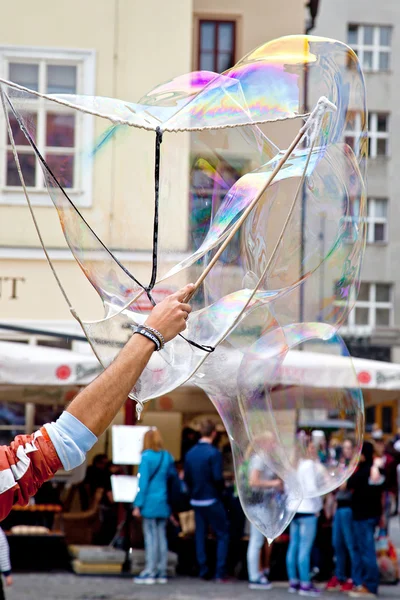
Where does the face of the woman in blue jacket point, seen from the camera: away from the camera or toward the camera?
away from the camera

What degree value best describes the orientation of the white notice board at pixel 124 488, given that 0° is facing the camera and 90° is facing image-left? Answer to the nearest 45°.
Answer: approximately 0°

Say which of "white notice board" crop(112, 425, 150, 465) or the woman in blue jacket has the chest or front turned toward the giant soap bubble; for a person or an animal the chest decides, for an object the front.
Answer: the white notice board

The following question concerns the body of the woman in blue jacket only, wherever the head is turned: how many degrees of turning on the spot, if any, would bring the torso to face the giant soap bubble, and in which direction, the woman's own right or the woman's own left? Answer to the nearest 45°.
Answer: approximately 135° to the woman's own left

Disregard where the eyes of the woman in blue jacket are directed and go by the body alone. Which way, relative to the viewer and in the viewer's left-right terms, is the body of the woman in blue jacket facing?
facing away from the viewer and to the left of the viewer

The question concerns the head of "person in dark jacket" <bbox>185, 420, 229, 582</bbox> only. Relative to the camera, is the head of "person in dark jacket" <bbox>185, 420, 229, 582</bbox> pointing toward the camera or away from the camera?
away from the camera

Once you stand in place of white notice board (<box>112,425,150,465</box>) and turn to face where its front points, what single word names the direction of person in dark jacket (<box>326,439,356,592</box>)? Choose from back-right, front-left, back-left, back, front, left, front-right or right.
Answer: left

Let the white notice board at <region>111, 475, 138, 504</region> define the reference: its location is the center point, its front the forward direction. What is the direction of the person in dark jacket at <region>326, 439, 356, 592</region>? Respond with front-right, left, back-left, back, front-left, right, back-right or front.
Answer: left

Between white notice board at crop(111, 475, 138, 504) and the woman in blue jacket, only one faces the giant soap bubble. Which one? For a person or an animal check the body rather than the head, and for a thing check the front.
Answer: the white notice board
